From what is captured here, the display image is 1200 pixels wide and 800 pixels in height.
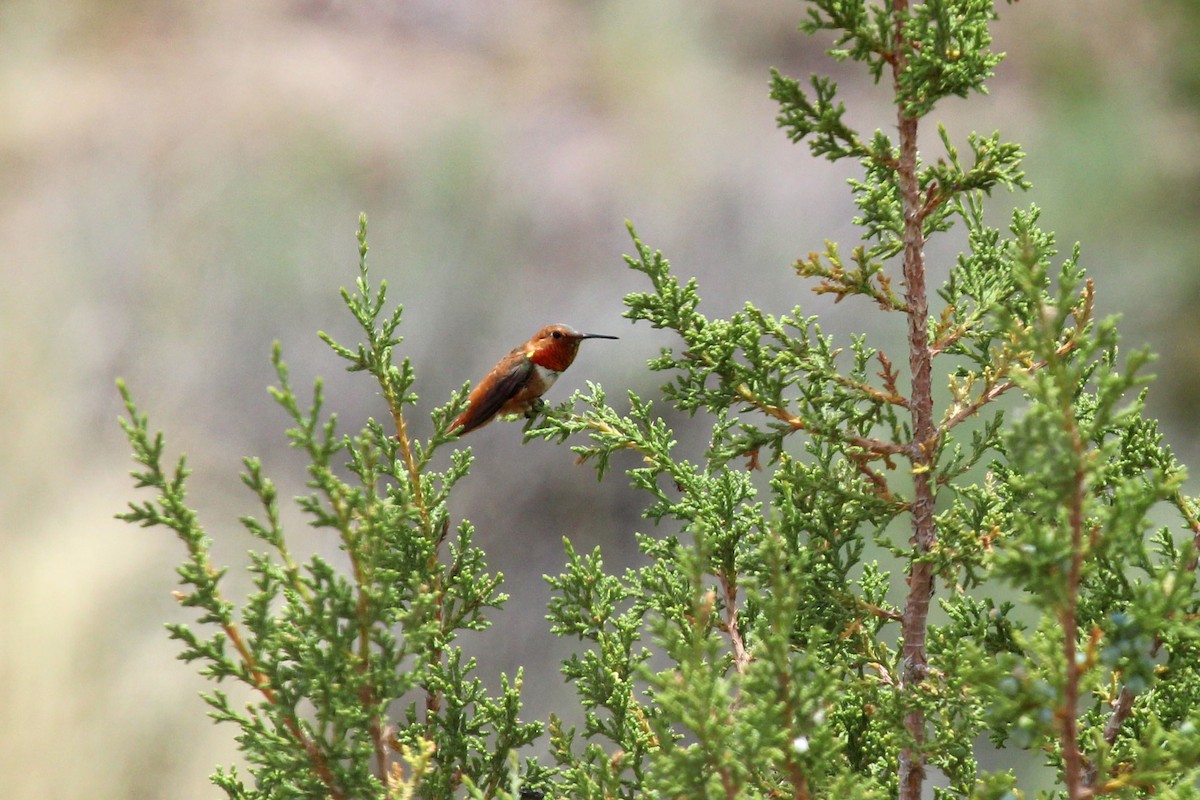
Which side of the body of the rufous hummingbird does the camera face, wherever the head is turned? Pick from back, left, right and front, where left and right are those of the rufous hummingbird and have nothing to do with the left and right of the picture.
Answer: right
